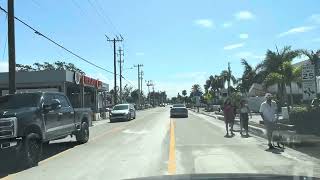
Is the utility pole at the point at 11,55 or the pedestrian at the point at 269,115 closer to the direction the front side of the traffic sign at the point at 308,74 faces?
the pedestrian

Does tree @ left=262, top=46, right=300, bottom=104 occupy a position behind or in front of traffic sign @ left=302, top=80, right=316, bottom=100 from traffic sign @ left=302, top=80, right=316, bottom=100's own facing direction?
behind

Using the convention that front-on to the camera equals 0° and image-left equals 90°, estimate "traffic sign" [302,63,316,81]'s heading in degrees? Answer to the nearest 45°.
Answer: approximately 0°

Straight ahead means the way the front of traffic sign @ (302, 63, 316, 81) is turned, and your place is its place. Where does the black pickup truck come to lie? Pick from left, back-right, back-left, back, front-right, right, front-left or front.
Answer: front-right

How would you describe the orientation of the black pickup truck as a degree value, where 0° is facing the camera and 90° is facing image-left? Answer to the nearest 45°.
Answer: approximately 45°

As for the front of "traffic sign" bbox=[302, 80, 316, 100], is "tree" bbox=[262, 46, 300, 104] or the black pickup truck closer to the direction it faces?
the black pickup truck

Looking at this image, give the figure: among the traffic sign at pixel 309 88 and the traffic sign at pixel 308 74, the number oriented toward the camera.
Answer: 2

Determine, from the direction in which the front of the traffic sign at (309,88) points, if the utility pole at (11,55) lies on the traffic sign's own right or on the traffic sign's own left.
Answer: on the traffic sign's own right
